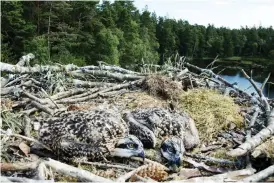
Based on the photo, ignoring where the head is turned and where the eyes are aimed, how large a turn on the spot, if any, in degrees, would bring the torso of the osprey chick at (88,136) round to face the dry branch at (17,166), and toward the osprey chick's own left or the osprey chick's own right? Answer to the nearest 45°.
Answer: approximately 135° to the osprey chick's own right

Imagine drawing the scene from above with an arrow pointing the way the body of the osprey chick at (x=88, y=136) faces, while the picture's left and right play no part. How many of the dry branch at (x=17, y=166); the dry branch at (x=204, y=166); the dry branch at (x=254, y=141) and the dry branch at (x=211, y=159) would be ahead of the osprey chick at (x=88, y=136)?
3

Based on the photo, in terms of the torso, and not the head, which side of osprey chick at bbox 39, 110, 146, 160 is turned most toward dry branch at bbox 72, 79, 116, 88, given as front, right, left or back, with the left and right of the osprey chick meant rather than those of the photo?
left

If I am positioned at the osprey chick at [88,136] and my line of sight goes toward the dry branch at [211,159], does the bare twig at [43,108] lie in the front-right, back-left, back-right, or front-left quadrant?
back-left

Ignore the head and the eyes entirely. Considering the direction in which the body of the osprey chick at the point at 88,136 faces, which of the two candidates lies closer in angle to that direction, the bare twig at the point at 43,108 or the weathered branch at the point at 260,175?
the weathered branch

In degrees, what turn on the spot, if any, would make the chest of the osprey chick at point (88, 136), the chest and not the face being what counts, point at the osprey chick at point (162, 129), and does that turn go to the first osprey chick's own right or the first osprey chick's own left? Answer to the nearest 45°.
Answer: approximately 45° to the first osprey chick's own left

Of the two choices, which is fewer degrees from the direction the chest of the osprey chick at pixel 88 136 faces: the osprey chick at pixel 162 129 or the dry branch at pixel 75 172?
the osprey chick

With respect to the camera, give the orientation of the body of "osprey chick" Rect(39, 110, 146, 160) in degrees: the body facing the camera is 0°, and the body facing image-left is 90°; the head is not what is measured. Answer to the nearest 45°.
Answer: approximately 270°

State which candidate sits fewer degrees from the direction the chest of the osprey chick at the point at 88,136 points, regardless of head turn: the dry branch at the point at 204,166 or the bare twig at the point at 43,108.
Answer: the dry branch

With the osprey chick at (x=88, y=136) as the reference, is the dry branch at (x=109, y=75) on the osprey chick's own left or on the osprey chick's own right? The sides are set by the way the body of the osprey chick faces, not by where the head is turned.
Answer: on the osprey chick's own left

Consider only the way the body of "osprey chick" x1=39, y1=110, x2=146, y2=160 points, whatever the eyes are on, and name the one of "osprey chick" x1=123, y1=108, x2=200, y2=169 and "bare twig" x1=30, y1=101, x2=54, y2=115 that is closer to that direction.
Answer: the osprey chick

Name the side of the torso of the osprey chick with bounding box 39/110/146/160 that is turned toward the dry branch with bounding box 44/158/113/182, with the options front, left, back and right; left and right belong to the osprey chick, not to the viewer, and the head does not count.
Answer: right

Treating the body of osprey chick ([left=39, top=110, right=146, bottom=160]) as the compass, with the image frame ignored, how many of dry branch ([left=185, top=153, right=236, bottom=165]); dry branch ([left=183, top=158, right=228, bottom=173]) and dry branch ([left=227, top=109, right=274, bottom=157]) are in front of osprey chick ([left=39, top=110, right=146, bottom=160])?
3

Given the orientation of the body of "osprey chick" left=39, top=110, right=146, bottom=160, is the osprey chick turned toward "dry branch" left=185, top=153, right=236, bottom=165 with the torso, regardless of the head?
yes
